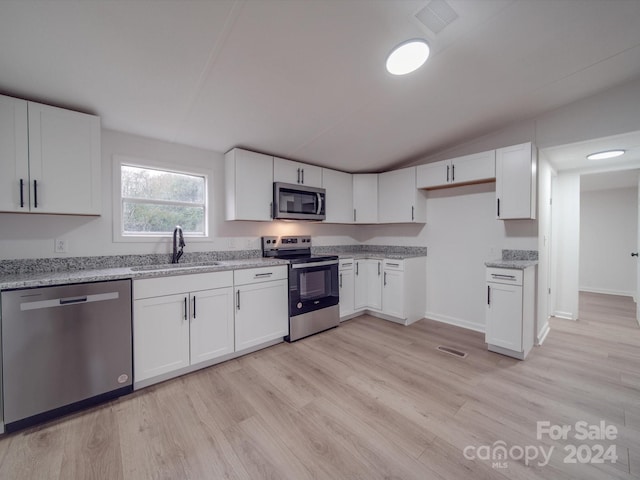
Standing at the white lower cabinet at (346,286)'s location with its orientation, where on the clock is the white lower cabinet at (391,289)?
the white lower cabinet at (391,289) is roughly at 10 o'clock from the white lower cabinet at (346,286).

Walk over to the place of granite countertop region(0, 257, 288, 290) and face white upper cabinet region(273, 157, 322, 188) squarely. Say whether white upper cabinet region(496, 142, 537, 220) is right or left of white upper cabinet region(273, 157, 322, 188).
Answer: right

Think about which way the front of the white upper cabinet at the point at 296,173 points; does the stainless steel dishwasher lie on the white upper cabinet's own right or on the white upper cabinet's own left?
on the white upper cabinet's own right

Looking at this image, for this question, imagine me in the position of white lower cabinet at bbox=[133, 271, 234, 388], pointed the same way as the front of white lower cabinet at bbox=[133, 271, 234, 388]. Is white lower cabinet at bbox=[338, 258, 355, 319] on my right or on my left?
on my left

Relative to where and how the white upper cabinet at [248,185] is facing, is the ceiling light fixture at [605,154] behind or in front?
in front

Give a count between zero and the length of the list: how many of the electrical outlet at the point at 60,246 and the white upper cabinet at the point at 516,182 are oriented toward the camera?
2

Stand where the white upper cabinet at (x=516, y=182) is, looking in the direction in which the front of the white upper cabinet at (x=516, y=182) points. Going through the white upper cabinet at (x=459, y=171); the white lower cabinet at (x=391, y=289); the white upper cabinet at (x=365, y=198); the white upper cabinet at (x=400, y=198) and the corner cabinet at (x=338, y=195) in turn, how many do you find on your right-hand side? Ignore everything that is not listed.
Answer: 5

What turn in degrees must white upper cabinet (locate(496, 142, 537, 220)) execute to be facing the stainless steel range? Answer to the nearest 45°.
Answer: approximately 45° to its right

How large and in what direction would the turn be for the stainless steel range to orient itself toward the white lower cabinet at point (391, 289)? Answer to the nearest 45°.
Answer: approximately 45° to its left

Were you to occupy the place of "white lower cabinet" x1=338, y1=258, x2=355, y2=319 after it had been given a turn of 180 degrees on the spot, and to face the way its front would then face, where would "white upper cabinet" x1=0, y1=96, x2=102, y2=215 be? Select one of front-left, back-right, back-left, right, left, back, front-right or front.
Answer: left

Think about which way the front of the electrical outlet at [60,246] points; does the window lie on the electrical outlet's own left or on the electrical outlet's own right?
on the electrical outlet's own left

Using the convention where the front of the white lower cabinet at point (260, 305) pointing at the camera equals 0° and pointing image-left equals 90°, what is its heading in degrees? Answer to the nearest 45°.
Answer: approximately 315°
